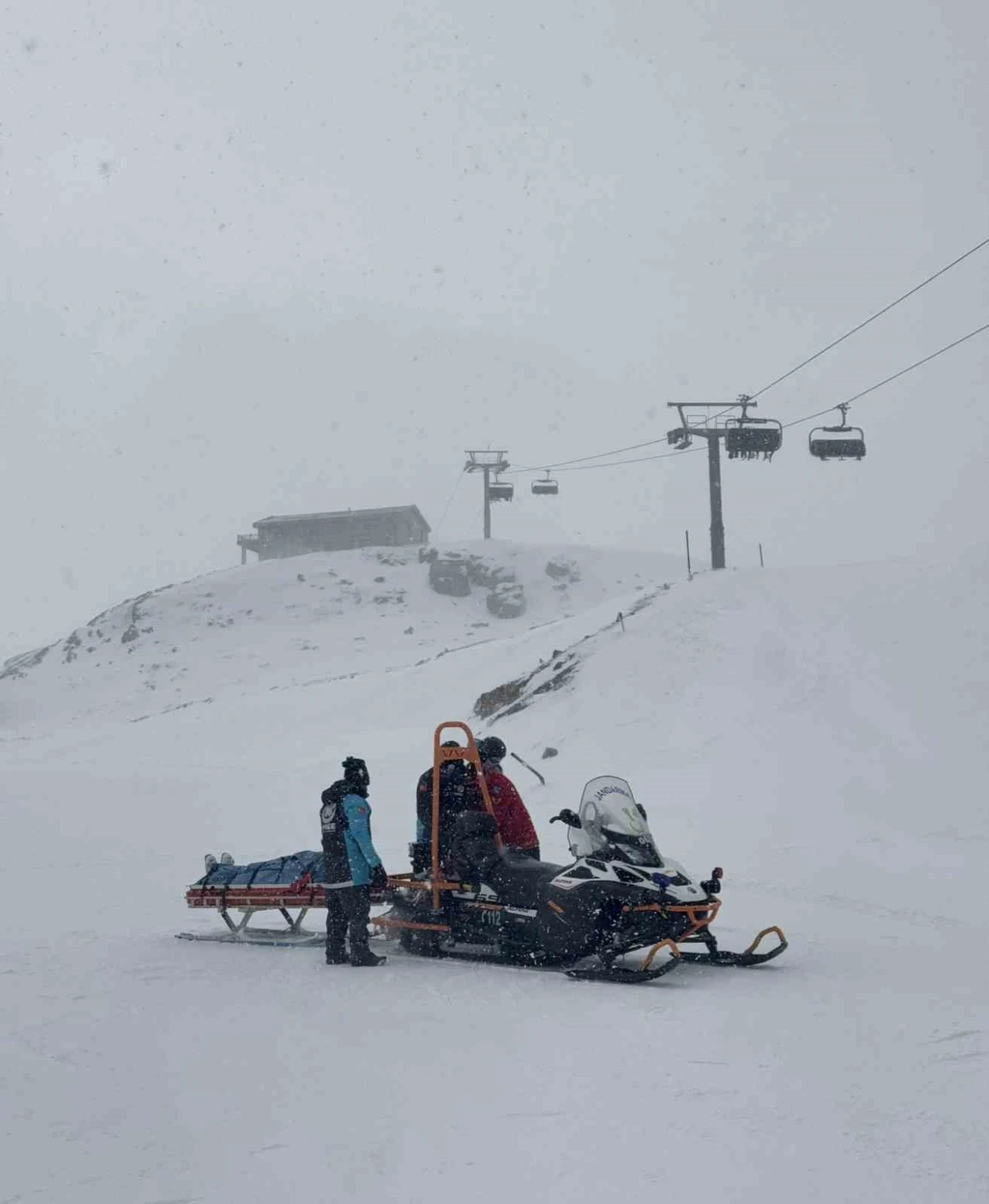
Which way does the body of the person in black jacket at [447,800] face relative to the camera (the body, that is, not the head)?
to the viewer's right

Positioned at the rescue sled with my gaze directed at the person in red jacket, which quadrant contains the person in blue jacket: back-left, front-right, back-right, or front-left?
front-right

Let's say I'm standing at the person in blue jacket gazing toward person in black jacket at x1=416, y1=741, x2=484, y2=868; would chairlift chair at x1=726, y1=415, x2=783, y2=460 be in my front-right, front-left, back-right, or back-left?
front-left

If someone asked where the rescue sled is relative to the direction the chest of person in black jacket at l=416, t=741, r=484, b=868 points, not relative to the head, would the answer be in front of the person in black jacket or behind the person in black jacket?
behind

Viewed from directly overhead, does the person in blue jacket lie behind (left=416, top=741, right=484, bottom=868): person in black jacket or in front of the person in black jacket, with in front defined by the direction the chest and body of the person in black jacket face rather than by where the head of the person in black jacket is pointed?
behind

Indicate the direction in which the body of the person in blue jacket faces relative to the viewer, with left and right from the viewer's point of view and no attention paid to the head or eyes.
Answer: facing away from the viewer and to the right of the viewer
